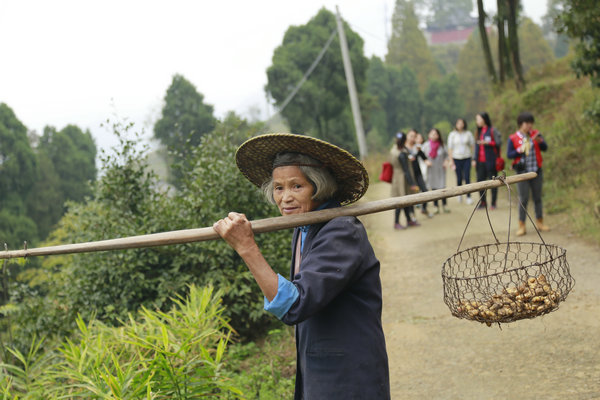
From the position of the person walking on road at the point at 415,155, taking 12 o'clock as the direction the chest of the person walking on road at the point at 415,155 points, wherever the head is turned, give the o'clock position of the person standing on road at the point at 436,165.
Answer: the person standing on road at the point at 436,165 is roughly at 8 o'clock from the person walking on road at the point at 415,155.

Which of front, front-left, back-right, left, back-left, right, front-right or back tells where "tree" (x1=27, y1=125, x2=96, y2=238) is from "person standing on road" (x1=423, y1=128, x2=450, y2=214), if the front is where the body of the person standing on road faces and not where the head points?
back-right

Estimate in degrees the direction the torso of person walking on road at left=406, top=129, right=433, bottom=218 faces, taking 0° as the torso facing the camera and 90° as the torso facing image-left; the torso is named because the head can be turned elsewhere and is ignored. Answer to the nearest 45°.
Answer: approximately 315°

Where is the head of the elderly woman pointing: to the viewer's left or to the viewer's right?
to the viewer's left

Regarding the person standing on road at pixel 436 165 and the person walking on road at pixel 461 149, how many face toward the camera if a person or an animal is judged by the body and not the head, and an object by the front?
2

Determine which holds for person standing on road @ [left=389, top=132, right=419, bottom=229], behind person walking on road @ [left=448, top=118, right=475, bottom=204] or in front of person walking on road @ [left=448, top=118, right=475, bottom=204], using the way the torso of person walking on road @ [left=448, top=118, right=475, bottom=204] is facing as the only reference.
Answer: in front

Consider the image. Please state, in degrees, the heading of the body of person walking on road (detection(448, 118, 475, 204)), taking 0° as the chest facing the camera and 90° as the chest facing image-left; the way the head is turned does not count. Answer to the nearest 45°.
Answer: approximately 0°
